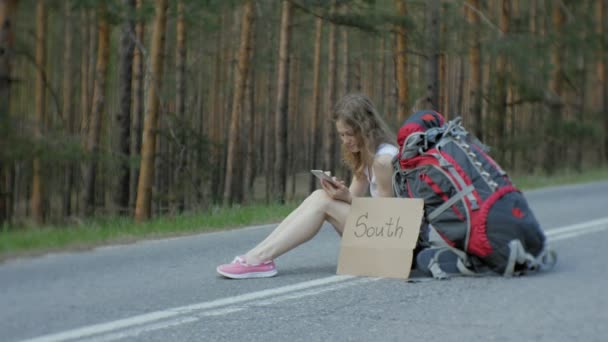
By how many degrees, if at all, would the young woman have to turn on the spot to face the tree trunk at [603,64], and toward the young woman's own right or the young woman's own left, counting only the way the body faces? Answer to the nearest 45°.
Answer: approximately 135° to the young woman's own right

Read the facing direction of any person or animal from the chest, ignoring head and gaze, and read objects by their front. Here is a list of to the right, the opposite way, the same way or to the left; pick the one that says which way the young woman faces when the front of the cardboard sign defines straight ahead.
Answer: to the right

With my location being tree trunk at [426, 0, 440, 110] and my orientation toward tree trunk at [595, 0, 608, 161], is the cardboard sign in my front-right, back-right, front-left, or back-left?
back-right

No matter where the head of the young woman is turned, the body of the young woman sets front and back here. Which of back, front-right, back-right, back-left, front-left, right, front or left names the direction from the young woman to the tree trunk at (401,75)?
right

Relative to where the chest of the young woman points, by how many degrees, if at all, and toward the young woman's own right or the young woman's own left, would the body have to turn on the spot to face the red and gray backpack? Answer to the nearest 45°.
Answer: approximately 135° to the young woman's own left

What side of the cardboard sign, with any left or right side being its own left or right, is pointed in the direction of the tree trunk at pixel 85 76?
back

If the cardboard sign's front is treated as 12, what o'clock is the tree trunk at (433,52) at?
The tree trunk is roughly at 6 o'clock from the cardboard sign.

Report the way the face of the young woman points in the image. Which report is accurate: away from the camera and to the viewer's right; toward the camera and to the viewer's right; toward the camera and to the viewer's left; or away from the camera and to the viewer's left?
toward the camera and to the viewer's left

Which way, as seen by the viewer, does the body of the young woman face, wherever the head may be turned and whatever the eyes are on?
to the viewer's left

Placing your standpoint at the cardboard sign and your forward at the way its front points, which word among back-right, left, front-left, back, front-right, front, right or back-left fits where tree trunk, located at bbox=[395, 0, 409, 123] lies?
back

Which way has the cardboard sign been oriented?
toward the camera

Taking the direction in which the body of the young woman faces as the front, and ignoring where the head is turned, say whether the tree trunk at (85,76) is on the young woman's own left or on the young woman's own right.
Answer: on the young woman's own right

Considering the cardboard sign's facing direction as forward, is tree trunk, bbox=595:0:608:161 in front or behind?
behind
